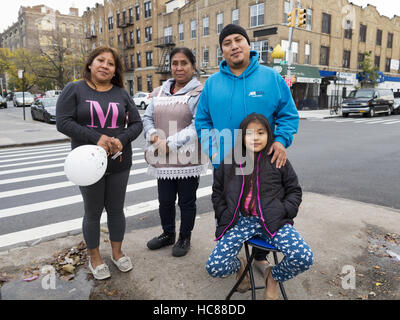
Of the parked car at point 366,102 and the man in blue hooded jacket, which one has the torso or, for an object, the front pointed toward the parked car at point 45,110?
the parked car at point 366,102

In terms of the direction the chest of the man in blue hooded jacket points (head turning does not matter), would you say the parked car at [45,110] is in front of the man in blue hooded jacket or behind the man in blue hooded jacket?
behind

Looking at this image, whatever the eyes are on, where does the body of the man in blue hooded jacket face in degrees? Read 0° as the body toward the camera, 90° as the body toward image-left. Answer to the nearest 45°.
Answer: approximately 0°

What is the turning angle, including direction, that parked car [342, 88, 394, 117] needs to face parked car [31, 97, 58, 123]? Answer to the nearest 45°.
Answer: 0° — it already faces it

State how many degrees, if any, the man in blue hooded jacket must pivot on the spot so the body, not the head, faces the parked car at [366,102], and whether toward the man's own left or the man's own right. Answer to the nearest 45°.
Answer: approximately 180°

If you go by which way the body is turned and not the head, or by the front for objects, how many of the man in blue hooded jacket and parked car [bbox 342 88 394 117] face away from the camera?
0

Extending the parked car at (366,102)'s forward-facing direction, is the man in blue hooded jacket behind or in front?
in front
